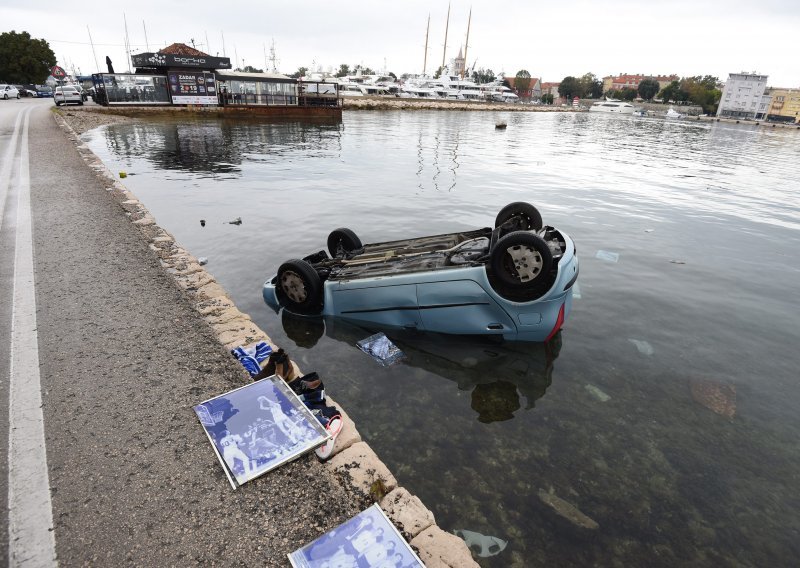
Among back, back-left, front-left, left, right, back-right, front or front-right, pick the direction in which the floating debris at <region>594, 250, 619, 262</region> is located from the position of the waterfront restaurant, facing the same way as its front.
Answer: front

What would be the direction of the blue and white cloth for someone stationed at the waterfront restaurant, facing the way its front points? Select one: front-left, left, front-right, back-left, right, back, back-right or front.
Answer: front

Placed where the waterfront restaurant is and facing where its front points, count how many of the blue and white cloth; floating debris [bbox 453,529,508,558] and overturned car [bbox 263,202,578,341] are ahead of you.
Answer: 3

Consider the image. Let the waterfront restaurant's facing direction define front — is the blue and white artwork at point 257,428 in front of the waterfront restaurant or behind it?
in front

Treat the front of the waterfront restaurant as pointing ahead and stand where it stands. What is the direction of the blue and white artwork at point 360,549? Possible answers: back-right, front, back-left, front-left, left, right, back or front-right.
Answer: front

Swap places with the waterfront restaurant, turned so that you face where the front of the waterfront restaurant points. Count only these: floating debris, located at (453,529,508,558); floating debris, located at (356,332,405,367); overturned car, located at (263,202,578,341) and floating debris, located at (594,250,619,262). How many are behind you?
0

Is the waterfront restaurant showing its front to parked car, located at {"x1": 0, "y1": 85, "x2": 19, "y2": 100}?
no

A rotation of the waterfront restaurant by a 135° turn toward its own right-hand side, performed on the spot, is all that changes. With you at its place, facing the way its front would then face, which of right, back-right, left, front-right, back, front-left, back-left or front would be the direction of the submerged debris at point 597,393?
back-left

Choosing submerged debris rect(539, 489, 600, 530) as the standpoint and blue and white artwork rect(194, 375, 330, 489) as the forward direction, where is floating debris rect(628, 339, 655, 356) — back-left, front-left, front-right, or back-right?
back-right

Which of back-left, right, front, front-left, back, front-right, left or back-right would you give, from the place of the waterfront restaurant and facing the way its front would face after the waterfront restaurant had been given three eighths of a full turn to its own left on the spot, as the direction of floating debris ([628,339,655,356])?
back-right

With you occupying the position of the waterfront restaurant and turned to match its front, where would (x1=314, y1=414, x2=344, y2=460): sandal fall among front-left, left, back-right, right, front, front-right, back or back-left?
front

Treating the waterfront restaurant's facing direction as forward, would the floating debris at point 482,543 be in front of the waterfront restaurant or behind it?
in front

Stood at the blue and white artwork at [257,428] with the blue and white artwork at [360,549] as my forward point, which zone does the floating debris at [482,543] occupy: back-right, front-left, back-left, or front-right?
front-left

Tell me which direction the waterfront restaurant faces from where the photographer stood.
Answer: facing the viewer

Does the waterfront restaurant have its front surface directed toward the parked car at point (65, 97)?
no

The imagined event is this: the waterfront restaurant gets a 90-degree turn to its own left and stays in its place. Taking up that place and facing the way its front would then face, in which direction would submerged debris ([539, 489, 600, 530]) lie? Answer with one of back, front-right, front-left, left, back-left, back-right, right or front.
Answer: right
